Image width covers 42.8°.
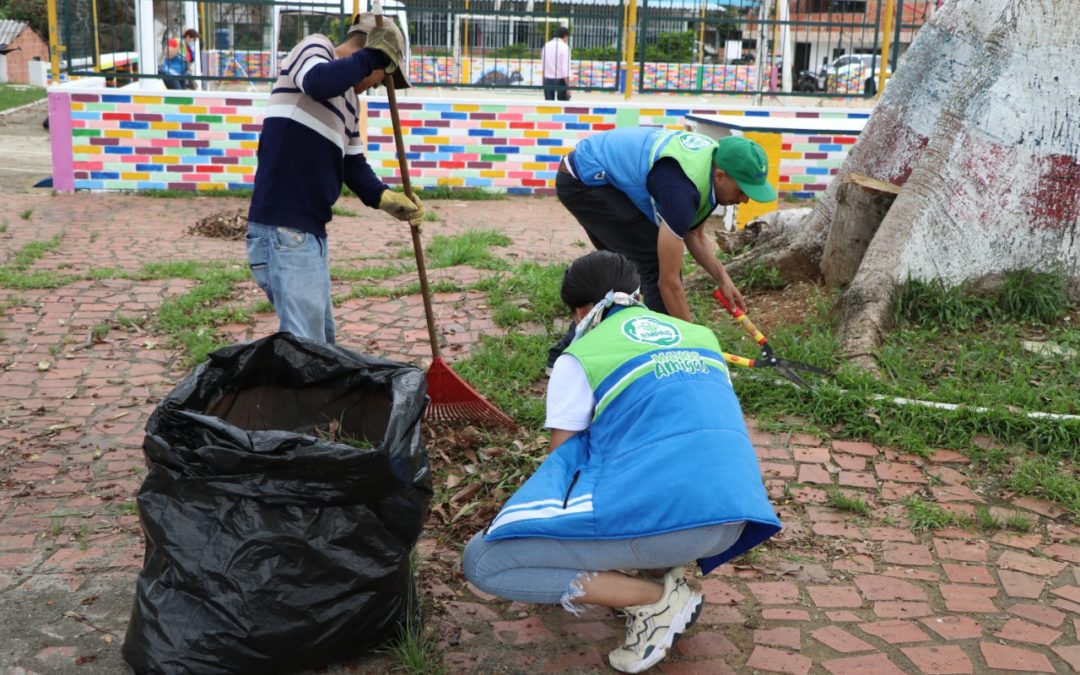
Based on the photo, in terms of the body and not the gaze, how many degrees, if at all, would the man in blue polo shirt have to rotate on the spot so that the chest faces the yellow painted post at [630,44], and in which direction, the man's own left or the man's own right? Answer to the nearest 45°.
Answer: approximately 90° to the man's own left

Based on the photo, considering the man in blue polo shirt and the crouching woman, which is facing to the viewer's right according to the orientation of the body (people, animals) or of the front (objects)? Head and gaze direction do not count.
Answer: the man in blue polo shirt

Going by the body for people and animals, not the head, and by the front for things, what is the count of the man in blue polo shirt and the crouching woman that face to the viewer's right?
1

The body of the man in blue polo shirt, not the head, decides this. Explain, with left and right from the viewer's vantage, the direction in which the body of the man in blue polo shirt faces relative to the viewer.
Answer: facing to the right of the viewer

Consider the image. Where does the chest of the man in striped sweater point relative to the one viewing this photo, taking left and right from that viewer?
facing to the right of the viewer

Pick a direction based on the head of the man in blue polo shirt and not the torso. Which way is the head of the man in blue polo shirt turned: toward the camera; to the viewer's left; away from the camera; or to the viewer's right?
to the viewer's right

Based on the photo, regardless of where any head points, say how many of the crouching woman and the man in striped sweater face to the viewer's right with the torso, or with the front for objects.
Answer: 1

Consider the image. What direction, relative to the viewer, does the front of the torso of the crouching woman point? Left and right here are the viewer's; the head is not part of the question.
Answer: facing away from the viewer and to the left of the viewer
